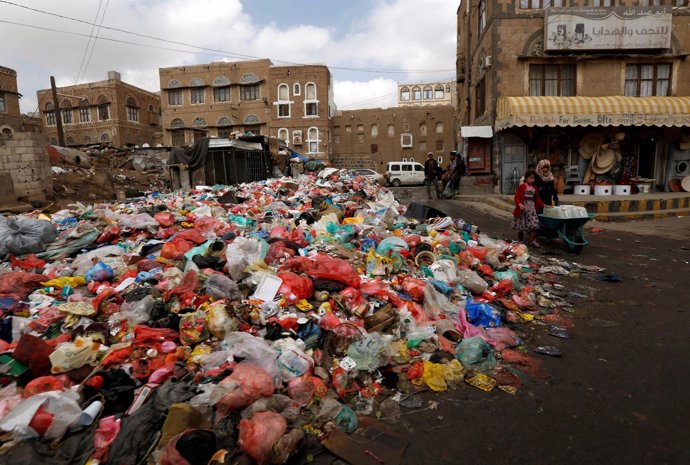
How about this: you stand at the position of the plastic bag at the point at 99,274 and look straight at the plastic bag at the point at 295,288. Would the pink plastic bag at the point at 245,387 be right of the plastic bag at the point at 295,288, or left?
right

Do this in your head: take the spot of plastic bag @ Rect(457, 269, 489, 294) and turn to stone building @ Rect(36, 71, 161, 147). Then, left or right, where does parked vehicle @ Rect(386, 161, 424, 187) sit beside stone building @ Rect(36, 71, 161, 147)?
right

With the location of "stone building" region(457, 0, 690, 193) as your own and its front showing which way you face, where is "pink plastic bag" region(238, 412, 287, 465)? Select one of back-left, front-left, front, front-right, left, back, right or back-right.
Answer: front

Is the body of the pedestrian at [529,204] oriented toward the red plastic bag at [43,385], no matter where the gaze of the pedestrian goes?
no

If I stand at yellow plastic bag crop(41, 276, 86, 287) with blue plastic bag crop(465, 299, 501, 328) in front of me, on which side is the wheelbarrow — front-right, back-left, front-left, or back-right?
front-left

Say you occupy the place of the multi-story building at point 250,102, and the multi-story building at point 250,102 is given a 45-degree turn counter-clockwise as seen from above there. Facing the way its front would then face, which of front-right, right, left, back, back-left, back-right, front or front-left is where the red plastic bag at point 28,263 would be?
front-right

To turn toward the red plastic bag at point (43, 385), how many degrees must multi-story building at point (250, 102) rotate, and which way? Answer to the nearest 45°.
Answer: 0° — it already faces it

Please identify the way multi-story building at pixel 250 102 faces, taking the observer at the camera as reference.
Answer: facing the viewer

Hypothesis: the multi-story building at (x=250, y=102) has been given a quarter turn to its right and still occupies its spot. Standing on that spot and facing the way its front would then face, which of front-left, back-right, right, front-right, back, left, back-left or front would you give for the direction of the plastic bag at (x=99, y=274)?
left

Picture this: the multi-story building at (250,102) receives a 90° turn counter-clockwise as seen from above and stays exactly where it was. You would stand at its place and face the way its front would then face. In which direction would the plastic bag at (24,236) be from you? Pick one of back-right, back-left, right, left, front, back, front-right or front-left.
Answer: right

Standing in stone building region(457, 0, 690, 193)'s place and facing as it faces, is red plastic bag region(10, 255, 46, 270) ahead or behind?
ahead

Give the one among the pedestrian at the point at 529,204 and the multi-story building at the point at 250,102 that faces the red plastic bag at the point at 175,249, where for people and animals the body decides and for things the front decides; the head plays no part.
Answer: the multi-story building

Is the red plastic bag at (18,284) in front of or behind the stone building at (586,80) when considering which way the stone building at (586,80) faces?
in front

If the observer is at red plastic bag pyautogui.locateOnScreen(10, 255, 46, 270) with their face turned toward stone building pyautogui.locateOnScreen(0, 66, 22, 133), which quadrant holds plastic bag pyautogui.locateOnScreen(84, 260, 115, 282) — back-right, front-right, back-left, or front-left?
back-right

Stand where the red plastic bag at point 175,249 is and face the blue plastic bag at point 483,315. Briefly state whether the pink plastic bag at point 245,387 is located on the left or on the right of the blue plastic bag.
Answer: right

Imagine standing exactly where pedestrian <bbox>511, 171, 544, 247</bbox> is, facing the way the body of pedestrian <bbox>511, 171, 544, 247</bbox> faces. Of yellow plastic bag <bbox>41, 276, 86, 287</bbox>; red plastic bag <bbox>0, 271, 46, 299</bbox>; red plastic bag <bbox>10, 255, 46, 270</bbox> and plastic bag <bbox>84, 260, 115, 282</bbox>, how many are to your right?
4

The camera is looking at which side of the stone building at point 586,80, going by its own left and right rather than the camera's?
front

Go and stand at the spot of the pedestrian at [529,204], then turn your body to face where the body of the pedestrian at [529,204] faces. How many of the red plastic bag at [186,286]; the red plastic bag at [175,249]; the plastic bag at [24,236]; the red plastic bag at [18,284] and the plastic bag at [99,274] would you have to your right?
5

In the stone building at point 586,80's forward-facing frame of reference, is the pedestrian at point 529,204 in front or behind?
in front
